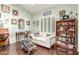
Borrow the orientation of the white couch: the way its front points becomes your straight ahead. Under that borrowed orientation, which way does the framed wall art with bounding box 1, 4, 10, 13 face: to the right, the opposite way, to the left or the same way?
to the left

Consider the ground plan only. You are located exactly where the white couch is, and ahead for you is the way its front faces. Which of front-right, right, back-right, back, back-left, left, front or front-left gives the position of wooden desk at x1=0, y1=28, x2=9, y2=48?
front-right

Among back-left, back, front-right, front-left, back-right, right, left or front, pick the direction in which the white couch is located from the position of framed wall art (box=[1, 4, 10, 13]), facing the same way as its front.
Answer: front-left

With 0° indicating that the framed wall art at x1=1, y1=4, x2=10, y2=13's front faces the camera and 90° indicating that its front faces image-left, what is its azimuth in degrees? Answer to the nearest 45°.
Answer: approximately 315°

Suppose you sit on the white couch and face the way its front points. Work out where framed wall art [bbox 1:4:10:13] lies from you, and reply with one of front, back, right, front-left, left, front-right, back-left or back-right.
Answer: front-right

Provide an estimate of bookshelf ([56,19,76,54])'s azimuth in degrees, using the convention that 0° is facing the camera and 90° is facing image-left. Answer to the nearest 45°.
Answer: approximately 45°

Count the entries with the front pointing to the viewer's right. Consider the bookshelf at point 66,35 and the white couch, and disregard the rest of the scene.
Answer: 0

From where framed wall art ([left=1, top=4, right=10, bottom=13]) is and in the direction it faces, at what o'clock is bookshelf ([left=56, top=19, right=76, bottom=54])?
The bookshelf is roughly at 11 o'clock from the framed wall art.

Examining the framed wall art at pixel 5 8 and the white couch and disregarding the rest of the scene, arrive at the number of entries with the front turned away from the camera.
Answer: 0

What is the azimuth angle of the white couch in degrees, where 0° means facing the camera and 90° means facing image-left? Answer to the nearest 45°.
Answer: approximately 45°

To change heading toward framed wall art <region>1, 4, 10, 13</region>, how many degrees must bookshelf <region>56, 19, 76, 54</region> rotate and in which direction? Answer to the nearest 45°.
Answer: approximately 45° to its right
